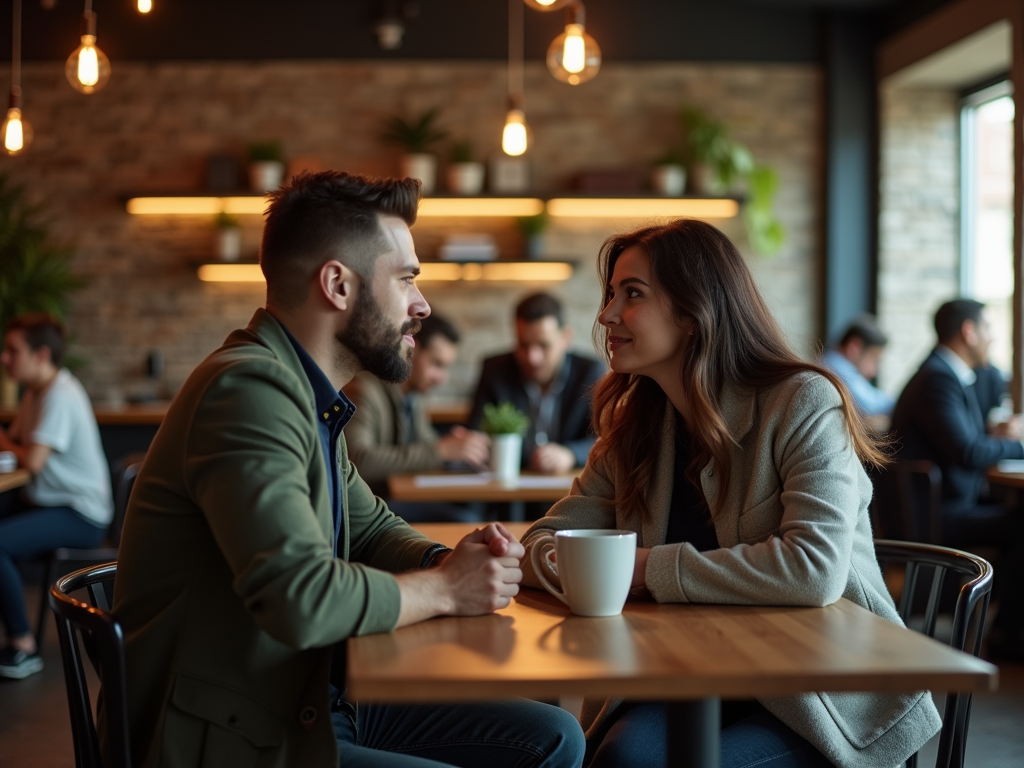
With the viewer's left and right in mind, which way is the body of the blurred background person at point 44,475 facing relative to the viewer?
facing to the left of the viewer

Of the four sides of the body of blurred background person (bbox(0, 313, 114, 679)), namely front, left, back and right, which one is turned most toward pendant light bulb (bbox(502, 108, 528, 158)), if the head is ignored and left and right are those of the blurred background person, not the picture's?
back

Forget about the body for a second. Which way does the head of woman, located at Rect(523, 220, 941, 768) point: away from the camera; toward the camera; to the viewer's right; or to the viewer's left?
to the viewer's left

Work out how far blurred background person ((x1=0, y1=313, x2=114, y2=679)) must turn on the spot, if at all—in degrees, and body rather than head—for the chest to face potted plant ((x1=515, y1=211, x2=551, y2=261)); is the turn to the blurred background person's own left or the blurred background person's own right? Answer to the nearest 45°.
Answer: approximately 135° to the blurred background person's own right

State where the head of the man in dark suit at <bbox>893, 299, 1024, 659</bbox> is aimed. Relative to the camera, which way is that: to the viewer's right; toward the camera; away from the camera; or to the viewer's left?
to the viewer's right

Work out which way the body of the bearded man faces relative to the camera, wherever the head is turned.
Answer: to the viewer's right

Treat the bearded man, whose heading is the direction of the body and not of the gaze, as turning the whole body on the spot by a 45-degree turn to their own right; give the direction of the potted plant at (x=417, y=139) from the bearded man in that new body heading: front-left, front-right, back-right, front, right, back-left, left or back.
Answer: back-left

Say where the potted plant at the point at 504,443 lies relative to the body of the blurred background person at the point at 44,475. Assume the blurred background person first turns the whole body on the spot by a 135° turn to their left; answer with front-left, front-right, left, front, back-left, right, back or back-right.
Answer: front

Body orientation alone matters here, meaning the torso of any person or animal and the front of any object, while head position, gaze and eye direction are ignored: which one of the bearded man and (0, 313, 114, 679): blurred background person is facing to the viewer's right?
the bearded man

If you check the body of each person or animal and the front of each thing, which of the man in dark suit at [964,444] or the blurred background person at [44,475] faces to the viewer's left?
the blurred background person

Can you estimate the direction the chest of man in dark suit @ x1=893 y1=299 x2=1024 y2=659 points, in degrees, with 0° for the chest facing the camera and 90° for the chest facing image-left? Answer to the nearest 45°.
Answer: approximately 270°
